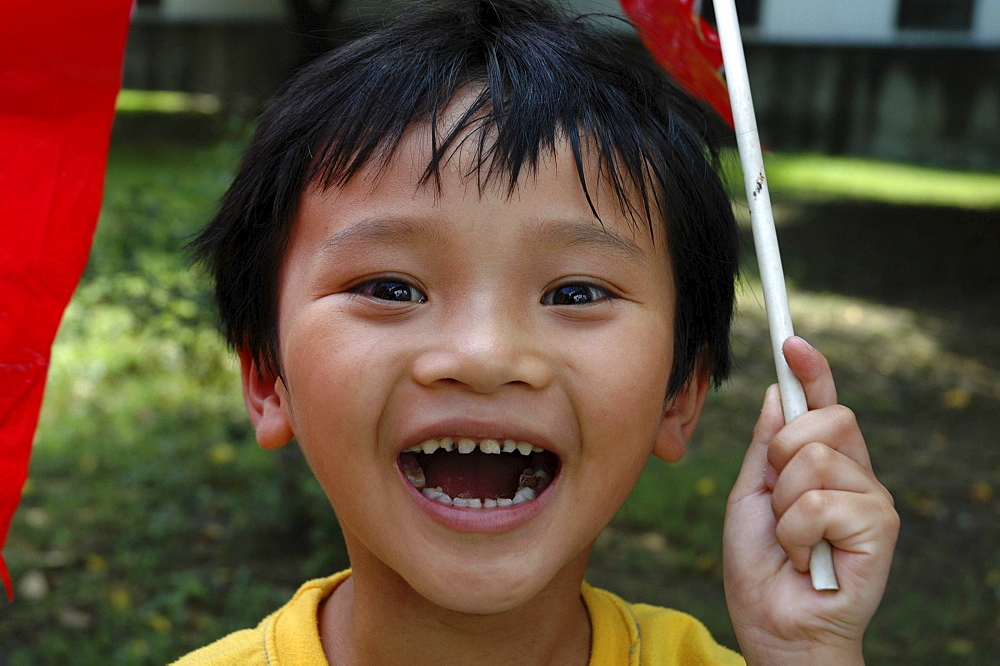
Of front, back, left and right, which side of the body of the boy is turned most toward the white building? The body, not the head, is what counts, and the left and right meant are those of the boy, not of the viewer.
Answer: back

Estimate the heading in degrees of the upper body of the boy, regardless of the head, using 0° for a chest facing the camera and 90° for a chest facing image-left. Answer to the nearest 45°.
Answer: approximately 0°

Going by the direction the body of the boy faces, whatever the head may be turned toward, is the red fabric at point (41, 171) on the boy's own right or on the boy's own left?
on the boy's own right
